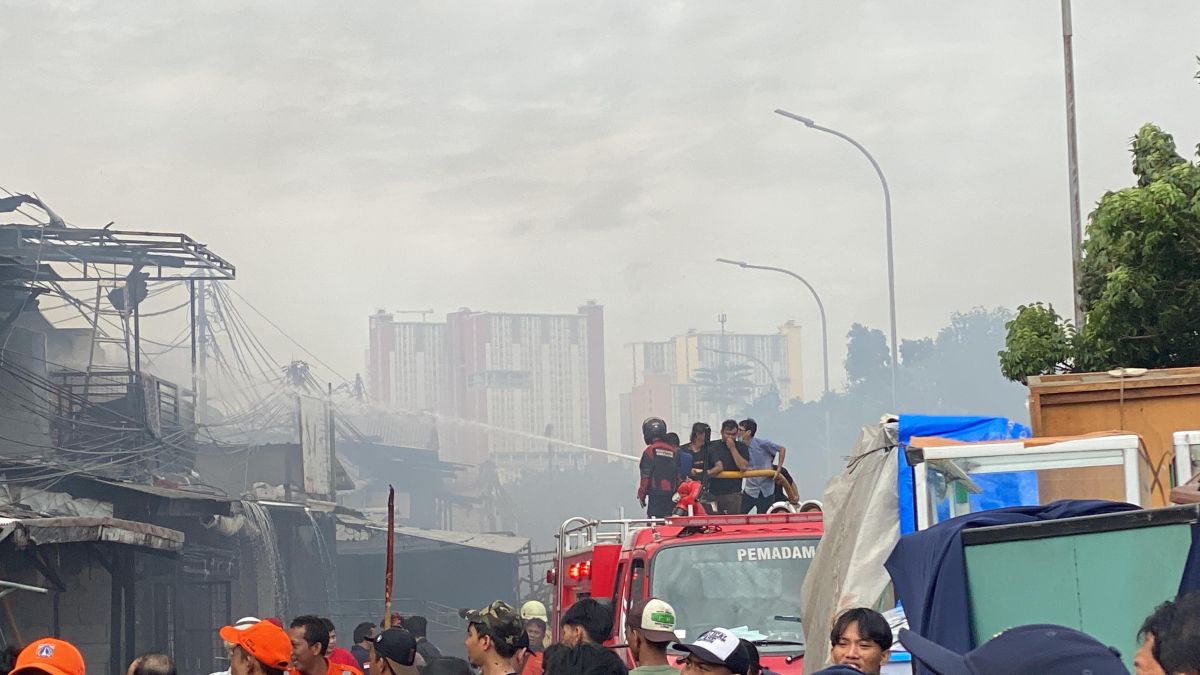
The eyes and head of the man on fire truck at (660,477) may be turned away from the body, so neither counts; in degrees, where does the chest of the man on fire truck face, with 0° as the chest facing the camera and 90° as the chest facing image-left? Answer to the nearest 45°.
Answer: approximately 135°

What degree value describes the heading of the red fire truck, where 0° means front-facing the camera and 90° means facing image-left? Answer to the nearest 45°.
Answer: approximately 315°

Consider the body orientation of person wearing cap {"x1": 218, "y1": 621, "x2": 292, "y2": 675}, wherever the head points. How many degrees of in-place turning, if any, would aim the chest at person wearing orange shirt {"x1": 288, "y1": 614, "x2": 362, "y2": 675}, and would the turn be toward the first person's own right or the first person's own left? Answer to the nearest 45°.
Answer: approximately 90° to the first person's own right

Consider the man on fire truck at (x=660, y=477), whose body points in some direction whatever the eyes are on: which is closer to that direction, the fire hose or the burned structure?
the burned structure

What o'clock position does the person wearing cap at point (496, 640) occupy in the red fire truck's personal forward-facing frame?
The person wearing cap is roughly at 2 o'clock from the red fire truck.

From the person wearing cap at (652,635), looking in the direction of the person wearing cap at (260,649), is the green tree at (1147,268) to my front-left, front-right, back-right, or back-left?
back-right
